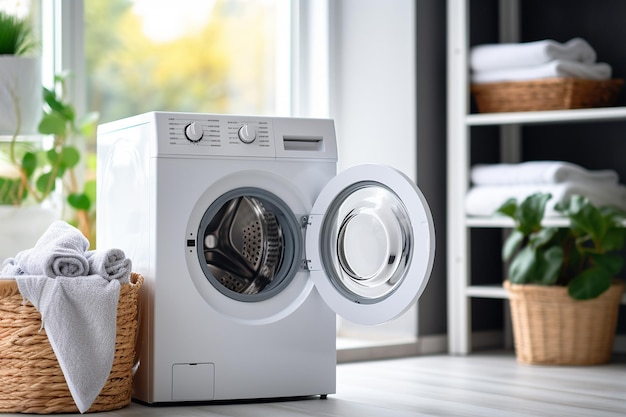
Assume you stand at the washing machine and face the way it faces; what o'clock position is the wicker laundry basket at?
The wicker laundry basket is roughly at 4 o'clock from the washing machine.

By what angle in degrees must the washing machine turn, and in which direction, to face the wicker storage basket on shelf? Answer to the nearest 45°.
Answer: approximately 90° to its left

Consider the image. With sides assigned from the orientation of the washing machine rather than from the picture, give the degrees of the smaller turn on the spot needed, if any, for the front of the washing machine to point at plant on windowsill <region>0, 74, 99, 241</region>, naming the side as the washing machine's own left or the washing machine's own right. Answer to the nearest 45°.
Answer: approximately 180°

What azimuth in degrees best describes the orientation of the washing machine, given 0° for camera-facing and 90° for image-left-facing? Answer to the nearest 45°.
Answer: approximately 315°

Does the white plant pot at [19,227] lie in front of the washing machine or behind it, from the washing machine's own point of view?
behind

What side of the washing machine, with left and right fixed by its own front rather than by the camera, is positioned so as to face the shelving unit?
left

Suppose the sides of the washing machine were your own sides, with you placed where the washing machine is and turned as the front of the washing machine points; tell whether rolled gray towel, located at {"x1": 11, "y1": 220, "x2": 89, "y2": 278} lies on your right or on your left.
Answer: on your right

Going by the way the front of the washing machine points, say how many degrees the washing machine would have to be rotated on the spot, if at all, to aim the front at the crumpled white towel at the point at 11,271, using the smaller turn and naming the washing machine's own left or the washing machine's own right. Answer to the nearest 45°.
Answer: approximately 135° to the washing machine's own right

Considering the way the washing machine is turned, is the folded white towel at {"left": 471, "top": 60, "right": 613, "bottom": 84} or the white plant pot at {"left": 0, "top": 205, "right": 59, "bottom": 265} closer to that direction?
the folded white towel

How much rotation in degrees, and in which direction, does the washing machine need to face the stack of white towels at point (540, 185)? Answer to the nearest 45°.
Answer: approximately 90° to its left
